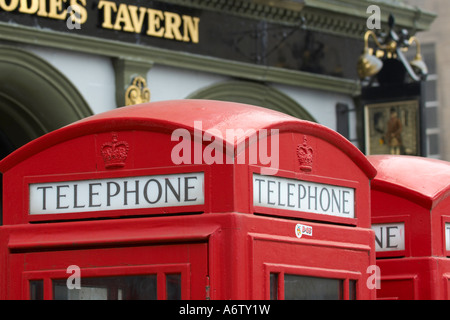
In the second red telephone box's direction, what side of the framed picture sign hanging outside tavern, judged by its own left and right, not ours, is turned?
front

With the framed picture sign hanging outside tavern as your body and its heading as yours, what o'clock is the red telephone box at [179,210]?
The red telephone box is roughly at 12 o'clock from the framed picture sign hanging outside tavern.

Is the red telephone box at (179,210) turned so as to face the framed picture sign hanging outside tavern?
no

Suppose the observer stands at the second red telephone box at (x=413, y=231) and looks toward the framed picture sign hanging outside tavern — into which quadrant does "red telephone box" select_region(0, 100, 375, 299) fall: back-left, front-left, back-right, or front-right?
back-left

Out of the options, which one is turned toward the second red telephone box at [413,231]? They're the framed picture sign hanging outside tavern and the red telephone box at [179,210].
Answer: the framed picture sign hanging outside tavern

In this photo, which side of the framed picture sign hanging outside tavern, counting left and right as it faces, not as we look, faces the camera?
front

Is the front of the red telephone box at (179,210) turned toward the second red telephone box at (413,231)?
no
